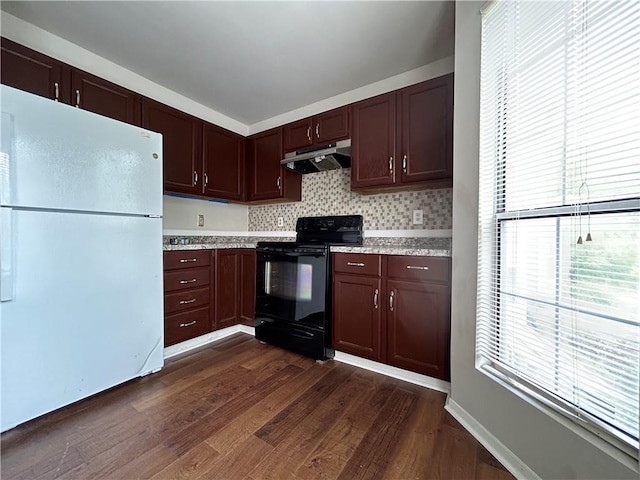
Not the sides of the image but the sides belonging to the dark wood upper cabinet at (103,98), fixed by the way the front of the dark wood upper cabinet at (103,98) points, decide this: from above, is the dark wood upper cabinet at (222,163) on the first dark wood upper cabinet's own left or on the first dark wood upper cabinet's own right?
on the first dark wood upper cabinet's own left

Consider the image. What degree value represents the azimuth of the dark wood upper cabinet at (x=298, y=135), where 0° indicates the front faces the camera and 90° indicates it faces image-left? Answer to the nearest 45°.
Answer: approximately 45°

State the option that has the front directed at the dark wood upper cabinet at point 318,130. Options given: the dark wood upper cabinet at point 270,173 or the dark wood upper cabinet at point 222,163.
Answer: the dark wood upper cabinet at point 222,163

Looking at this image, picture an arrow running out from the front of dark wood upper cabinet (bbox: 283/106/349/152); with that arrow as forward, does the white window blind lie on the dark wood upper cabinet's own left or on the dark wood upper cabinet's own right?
on the dark wood upper cabinet's own left

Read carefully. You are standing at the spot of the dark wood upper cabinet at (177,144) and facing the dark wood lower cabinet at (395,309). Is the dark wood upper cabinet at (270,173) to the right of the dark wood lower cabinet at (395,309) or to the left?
left

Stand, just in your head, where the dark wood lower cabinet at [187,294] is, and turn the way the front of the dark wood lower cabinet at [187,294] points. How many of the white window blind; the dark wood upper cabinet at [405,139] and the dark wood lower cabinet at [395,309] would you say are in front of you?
3

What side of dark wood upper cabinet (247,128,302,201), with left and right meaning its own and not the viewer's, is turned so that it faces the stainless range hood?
left

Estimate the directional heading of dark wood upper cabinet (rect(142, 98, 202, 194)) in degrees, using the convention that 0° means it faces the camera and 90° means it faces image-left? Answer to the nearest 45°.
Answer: approximately 315°
